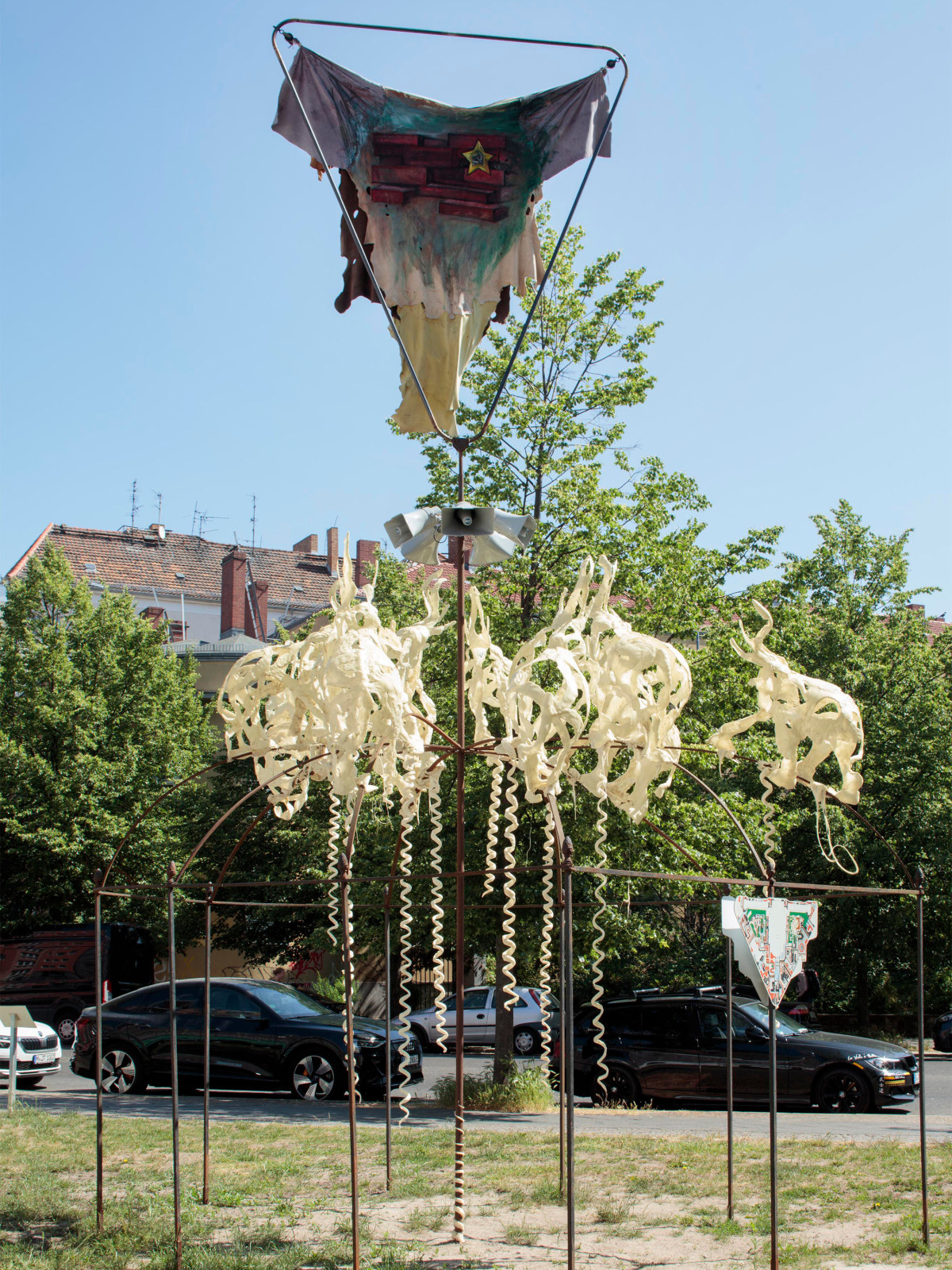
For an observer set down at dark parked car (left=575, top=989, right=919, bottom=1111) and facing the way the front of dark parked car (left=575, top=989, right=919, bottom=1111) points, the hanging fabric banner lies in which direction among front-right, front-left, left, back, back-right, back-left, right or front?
right

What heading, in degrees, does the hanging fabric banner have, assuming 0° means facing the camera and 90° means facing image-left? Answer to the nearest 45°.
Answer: approximately 0°

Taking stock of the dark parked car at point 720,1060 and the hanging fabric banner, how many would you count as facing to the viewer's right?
1

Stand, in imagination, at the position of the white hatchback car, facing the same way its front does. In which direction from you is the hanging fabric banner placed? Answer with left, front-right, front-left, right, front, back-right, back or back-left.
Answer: front-right

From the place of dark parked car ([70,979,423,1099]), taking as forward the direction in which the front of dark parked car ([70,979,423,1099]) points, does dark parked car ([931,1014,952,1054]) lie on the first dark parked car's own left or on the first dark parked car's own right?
on the first dark parked car's own left

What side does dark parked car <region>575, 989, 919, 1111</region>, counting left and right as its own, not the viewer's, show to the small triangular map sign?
right

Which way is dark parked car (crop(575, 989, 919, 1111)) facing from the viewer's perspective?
to the viewer's right

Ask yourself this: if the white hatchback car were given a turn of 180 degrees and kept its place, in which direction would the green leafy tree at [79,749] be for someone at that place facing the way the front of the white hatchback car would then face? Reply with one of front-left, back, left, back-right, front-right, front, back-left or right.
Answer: front-right

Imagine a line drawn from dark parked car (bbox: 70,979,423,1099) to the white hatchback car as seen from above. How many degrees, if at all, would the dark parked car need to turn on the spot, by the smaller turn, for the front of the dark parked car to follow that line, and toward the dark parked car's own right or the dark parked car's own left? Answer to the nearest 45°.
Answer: approximately 180°

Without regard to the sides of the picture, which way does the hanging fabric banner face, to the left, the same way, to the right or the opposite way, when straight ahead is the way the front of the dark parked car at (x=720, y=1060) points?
to the right

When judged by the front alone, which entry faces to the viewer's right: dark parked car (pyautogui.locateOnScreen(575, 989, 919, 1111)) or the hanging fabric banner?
the dark parked car

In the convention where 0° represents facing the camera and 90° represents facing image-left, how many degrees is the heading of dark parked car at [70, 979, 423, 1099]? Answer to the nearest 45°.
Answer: approximately 315°

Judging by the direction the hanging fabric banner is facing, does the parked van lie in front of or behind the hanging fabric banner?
behind

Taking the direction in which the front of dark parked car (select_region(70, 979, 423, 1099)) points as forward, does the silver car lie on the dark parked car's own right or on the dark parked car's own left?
on the dark parked car's own left
